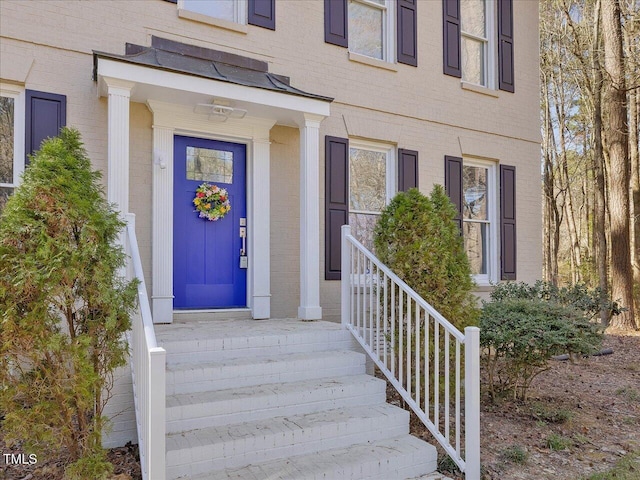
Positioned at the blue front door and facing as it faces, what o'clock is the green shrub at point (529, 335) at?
The green shrub is roughly at 10 o'clock from the blue front door.

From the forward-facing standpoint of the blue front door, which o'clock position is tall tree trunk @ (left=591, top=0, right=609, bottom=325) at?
The tall tree trunk is roughly at 8 o'clock from the blue front door.

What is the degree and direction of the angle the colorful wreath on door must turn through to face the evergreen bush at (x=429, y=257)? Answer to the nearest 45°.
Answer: approximately 45° to its left

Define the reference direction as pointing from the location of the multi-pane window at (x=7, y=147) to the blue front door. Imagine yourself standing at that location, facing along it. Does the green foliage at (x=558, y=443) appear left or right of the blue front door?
right

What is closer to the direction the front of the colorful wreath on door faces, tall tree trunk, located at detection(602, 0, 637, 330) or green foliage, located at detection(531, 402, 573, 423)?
the green foliage

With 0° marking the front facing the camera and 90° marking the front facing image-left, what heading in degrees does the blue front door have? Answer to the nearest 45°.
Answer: approximately 0°

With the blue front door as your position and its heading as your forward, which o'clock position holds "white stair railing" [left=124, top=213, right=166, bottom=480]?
The white stair railing is roughly at 12 o'clock from the blue front door.

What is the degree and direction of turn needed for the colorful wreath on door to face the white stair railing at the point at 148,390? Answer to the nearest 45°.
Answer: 0° — it already faces it
